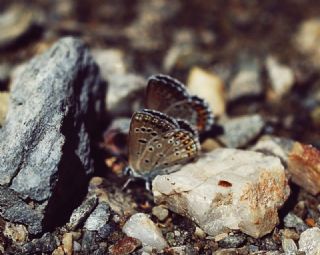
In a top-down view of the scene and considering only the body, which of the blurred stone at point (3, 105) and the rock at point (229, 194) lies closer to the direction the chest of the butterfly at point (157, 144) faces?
the blurred stone

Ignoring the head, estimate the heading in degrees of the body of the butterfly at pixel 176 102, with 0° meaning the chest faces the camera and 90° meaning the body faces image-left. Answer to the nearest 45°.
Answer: approximately 90°

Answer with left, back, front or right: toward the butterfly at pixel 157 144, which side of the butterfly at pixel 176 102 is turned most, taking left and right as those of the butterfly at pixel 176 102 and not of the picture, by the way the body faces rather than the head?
left

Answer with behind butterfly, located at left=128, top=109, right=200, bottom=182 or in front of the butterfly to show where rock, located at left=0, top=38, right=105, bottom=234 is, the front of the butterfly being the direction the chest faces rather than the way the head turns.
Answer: in front

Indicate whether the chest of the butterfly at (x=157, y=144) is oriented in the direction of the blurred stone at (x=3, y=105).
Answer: yes

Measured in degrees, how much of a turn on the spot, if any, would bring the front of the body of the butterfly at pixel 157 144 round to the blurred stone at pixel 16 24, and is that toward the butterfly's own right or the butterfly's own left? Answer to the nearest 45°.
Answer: approximately 45° to the butterfly's own right

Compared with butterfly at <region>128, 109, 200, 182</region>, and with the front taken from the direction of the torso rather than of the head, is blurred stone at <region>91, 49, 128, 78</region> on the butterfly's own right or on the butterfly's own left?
on the butterfly's own right

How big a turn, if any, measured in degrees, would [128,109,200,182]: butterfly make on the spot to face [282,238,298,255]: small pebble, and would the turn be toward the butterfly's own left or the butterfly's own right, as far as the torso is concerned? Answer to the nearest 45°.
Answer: approximately 135° to the butterfly's own left

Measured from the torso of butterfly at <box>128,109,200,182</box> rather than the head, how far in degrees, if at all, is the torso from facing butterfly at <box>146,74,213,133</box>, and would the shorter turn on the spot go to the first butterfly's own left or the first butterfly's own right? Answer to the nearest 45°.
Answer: approximately 90° to the first butterfly's own right

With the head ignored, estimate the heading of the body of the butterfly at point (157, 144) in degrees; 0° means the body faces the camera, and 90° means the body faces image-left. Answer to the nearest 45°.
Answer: approximately 90°

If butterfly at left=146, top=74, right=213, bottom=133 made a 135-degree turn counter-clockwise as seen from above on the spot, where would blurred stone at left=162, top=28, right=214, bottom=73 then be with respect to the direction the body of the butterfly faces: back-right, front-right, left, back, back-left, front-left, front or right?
back-left

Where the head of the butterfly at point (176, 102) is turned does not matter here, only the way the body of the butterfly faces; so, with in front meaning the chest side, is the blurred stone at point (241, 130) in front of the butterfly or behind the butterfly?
behind
